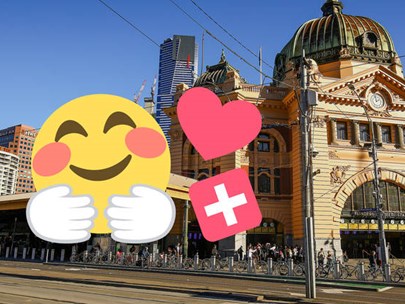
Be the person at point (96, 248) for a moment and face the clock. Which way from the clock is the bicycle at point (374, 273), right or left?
right

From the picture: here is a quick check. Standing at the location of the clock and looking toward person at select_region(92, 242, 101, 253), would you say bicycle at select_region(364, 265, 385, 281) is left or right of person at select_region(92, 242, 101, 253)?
left

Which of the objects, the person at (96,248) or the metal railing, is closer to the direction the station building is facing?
the metal railing

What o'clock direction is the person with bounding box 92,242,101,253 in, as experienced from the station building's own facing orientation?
The person is roughly at 4 o'clock from the station building.
